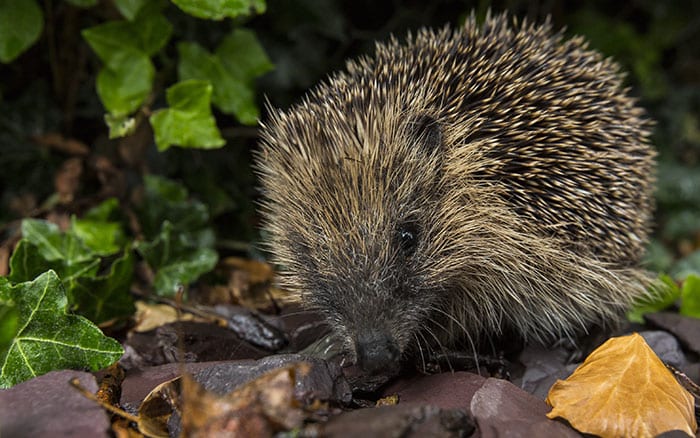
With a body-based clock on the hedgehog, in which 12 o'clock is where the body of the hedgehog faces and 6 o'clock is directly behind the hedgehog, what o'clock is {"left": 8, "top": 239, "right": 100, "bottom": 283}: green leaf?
The green leaf is roughly at 1 o'clock from the hedgehog.

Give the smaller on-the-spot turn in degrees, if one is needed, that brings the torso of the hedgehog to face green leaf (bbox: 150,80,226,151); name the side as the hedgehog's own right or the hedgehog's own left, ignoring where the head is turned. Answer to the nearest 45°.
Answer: approximately 45° to the hedgehog's own right

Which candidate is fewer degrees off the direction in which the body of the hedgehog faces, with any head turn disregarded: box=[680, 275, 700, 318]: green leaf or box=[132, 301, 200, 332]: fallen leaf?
the fallen leaf

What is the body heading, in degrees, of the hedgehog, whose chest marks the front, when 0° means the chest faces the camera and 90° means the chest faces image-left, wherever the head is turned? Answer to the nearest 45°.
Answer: approximately 45°

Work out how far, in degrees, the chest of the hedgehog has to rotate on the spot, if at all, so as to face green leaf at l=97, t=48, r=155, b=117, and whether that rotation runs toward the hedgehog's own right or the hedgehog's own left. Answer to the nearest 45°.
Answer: approximately 45° to the hedgehog's own right

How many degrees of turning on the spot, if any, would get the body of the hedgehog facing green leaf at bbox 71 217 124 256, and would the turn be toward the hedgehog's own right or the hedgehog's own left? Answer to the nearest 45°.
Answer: approximately 45° to the hedgehog's own right

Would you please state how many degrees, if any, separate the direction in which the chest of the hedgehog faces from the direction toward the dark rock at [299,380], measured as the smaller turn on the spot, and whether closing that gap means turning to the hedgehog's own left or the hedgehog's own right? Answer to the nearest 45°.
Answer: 0° — it already faces it

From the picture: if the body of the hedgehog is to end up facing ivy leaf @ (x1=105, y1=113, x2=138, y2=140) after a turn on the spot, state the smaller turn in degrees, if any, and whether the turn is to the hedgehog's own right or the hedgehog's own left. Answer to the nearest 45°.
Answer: approximately 45° to the hedgehog's own right

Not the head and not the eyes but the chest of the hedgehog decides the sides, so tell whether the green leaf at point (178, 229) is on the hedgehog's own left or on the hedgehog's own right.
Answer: on the hedgehog's own right

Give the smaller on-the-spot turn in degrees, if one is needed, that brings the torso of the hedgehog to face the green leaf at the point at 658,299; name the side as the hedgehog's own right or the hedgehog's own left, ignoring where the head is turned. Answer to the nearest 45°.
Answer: approximately 180°

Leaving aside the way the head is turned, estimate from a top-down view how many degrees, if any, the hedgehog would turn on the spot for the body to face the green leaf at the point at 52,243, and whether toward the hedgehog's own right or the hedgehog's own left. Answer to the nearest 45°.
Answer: approximately 45° to the hedgehog's own right

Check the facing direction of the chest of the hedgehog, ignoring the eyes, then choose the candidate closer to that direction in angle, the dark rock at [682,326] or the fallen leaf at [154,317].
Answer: the fallen leaf
